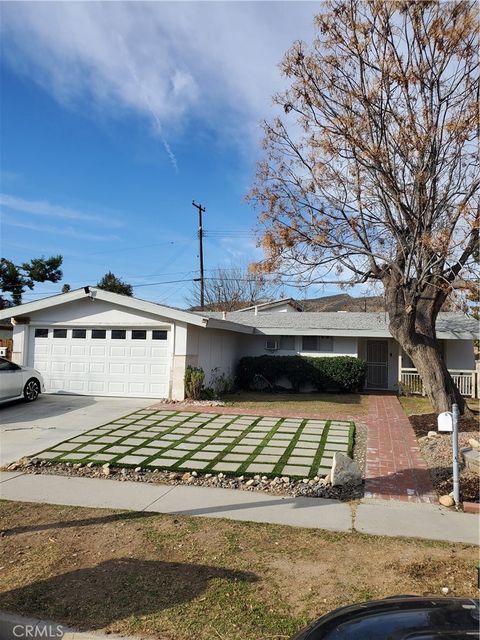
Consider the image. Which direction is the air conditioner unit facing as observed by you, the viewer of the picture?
facing the viewer

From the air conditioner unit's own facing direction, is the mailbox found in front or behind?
in front

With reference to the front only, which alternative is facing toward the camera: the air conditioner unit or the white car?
the air conditioner unit

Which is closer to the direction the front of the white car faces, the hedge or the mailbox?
the hedge

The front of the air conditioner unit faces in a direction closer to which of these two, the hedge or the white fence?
the hedge

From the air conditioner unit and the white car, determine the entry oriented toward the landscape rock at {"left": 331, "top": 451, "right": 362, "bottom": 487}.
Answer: the air conditioner unit

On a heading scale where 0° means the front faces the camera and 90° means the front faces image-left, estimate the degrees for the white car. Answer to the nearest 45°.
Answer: approximately 225°

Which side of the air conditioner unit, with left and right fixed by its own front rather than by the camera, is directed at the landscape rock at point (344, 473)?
front

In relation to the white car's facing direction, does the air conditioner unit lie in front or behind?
in front

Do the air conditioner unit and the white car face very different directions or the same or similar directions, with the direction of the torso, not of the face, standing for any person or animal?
very different directions

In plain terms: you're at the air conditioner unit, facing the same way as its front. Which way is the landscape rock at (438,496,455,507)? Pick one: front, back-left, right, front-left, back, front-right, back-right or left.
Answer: front

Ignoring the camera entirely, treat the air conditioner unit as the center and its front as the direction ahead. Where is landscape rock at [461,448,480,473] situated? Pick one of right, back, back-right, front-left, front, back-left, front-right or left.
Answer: front
